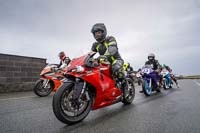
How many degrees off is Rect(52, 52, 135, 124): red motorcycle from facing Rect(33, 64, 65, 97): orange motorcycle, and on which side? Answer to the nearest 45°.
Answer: approximately 135° to its right

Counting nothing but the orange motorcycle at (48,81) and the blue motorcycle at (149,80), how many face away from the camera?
0

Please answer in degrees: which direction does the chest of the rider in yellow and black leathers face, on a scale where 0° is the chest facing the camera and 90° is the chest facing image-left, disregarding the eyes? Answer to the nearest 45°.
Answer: approximately 45°

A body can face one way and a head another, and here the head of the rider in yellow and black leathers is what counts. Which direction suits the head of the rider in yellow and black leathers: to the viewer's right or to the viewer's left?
to the viewer's left

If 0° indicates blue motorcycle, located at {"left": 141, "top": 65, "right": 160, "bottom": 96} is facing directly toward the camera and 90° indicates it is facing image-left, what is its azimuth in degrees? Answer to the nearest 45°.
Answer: approximately 45°

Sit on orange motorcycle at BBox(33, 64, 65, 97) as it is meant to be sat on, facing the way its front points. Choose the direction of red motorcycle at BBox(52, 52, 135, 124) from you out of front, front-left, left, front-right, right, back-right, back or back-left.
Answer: front-left

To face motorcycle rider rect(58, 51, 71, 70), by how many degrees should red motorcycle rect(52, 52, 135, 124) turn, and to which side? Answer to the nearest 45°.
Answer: approximately 135° to its right

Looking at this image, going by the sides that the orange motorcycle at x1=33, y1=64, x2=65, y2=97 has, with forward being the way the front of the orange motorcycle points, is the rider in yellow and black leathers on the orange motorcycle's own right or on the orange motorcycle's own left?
on the orange motorcycle's own left

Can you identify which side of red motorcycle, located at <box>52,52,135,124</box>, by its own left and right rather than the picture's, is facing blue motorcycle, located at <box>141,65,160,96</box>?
back

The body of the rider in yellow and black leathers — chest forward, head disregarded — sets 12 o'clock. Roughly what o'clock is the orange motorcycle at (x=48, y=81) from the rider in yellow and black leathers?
The orange motorcycle is roughly at 3 o'clock from the rider in yellow and black leathers.

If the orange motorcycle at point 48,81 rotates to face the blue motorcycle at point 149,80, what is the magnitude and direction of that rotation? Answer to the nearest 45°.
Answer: approximately 135° to its left
